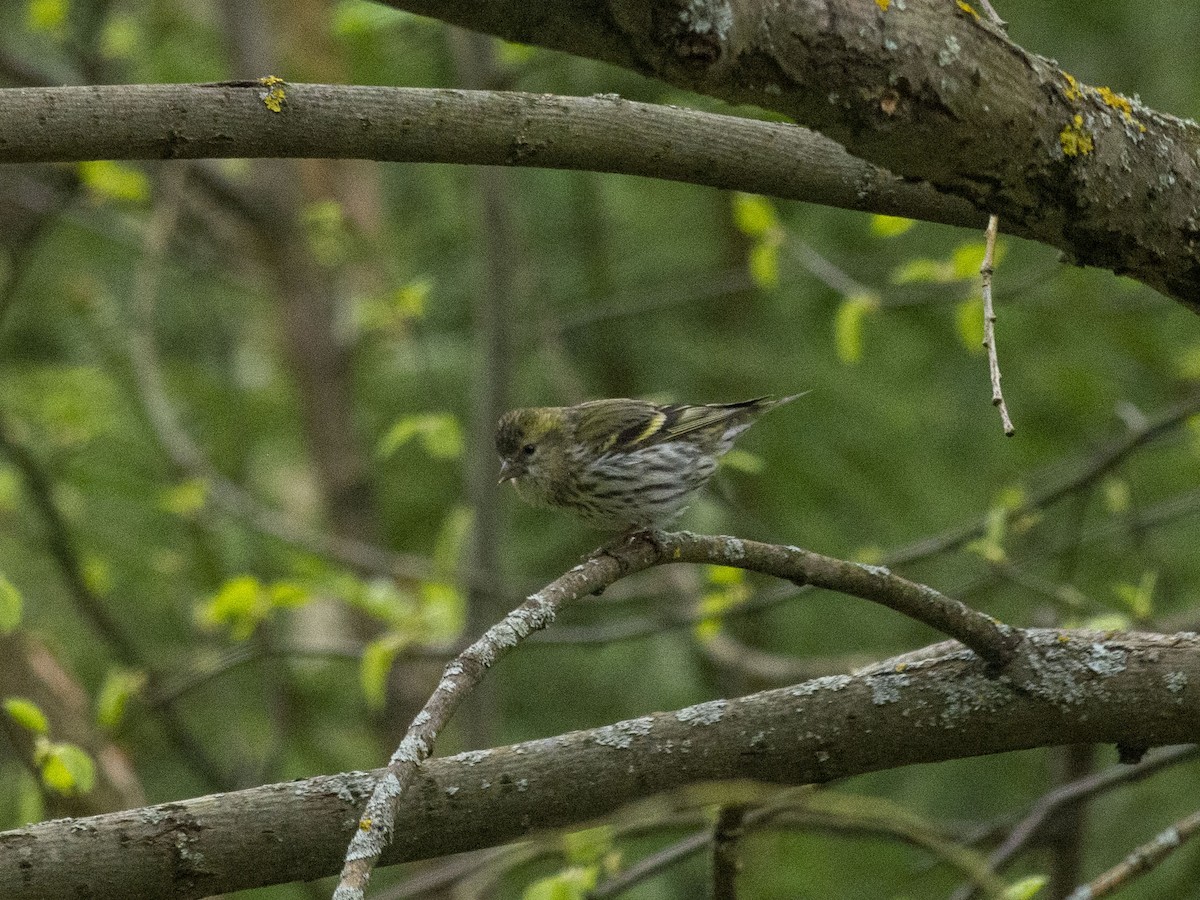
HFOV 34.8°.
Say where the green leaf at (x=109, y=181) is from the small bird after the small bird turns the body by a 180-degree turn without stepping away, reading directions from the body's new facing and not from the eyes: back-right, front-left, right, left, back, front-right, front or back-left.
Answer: back

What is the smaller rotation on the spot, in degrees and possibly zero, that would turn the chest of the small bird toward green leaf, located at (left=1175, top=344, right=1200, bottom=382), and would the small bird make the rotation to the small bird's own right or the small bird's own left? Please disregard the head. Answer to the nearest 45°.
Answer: approximately 135° to the small bird's own right

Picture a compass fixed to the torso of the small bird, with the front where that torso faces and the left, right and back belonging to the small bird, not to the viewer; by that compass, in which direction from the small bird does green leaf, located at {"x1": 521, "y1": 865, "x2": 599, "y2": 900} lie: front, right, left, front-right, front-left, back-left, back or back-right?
left

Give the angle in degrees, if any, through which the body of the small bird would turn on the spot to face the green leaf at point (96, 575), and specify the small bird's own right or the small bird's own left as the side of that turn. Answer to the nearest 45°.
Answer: approximately 45° to the small bird's own right

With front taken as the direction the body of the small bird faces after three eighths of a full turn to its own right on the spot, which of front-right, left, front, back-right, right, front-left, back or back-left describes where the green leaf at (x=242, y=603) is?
back-left

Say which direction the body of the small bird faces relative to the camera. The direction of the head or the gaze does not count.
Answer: to the viewer's left

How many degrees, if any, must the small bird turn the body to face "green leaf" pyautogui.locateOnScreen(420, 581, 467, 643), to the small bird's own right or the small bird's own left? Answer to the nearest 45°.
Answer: approximately 45° to the small bird's own right

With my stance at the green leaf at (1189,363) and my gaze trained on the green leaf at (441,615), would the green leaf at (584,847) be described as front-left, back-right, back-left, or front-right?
front-left

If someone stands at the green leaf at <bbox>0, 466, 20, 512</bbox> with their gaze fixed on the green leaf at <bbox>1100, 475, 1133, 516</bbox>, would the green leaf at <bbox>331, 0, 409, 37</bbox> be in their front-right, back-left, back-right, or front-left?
front-right
